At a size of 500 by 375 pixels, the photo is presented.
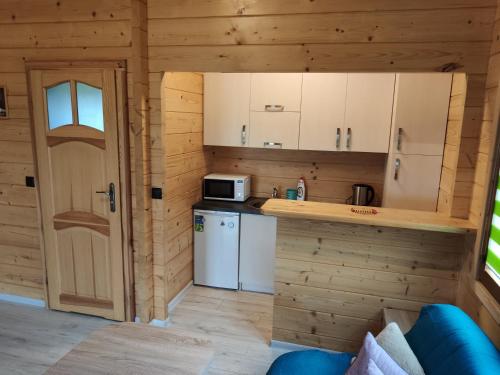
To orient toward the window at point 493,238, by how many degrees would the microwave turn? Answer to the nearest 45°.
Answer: approximately 45° to its left

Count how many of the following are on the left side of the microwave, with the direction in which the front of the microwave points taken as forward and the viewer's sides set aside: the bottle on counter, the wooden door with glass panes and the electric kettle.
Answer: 2

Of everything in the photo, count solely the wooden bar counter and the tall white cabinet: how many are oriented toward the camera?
2

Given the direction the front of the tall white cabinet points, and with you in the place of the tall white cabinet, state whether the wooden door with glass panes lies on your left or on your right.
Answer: on your right

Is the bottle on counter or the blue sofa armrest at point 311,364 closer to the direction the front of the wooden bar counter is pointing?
the blue sofa armrest

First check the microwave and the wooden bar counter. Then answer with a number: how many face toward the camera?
2

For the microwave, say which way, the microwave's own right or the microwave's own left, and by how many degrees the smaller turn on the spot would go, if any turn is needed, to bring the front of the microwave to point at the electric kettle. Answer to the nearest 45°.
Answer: approximately 90° to the microwave's own left

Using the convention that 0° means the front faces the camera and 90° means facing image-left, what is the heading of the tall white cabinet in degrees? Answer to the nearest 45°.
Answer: approximately 0°

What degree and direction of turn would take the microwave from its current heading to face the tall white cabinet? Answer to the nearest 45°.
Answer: approximately 45° to its left

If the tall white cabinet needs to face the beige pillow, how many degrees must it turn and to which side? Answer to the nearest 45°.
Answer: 0° — it already faces it
